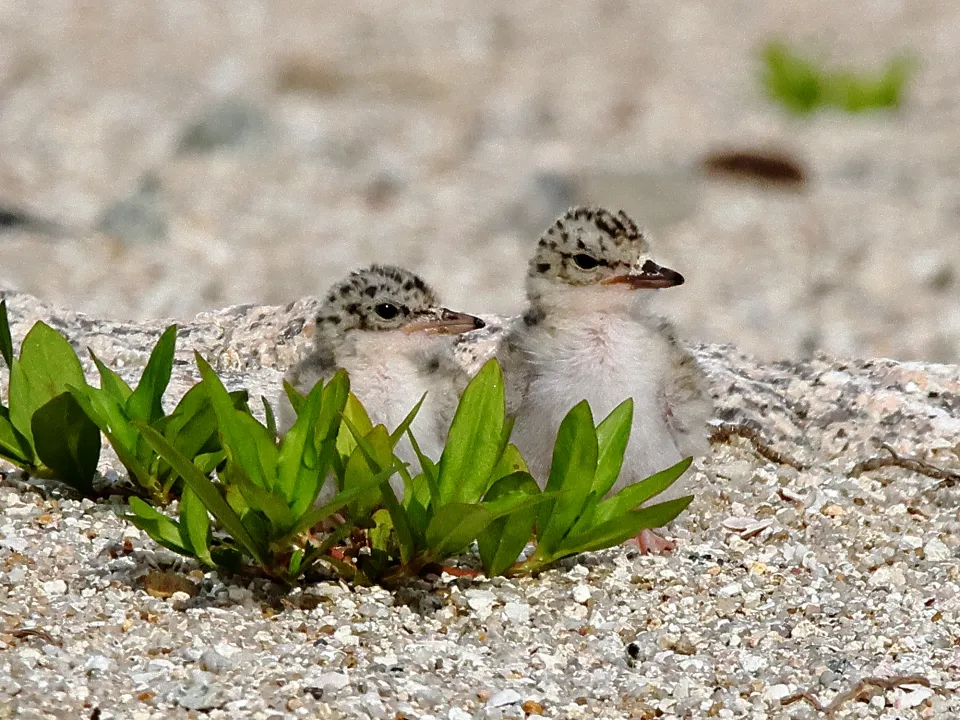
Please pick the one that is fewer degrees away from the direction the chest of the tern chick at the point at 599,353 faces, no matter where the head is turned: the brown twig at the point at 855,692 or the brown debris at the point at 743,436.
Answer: the brown twig

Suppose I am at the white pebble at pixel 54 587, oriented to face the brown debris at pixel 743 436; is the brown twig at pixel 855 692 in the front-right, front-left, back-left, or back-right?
front-right

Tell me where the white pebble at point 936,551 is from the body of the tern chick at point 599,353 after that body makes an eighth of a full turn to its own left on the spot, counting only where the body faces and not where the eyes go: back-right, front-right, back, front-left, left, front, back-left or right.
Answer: front-left

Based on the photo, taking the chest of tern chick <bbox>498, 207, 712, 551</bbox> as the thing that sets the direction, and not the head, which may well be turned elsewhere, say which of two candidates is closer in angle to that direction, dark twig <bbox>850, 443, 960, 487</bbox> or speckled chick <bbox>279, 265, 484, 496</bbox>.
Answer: the speckled chick

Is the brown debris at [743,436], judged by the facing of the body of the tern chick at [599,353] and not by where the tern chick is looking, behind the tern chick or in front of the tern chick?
behind

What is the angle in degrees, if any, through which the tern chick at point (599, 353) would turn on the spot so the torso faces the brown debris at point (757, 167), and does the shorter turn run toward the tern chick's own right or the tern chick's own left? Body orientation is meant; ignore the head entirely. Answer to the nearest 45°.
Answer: approximately 180°

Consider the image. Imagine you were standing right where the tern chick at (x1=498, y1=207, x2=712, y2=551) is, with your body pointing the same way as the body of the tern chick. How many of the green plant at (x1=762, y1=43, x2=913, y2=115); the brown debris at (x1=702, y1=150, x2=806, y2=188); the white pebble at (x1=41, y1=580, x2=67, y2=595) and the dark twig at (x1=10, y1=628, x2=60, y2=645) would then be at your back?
2

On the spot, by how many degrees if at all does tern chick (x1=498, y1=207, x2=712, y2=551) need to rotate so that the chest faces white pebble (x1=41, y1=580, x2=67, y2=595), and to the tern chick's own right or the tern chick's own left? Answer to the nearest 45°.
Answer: approximately 45° to the tern chick's own right

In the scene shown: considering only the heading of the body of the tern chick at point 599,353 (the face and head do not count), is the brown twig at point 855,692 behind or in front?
in front

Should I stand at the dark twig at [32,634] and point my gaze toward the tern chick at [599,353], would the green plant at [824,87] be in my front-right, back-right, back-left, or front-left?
front-left

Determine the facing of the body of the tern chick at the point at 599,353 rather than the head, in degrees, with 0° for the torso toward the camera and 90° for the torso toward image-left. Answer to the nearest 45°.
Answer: approximately 0°

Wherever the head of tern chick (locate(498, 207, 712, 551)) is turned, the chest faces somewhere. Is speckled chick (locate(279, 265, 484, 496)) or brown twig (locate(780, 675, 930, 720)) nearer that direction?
the brown twig

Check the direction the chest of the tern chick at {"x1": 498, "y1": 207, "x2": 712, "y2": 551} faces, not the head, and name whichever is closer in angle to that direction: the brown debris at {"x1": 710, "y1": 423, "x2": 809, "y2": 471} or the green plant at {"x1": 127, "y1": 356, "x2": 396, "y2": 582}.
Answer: the green plant

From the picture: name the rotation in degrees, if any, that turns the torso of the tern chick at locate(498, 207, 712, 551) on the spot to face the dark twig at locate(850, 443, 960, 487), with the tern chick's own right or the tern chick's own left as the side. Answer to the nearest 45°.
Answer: approximately 135° to the tern chick's own left

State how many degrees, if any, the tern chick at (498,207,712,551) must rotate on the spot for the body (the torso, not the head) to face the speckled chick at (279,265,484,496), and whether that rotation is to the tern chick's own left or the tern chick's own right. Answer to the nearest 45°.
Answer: approximately 90° to the tern chick's own right

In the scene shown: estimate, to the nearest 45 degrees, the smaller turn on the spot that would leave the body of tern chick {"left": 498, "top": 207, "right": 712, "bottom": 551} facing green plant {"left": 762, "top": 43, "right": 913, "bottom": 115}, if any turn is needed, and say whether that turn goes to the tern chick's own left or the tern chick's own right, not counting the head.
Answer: approximately 180°

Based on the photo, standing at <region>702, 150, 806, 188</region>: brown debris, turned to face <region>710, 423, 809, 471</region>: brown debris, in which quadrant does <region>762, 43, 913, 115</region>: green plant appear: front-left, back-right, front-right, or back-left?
back-left

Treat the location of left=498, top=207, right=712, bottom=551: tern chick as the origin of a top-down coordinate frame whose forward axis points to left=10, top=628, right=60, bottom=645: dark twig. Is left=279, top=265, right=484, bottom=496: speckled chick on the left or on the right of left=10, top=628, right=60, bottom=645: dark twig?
right
